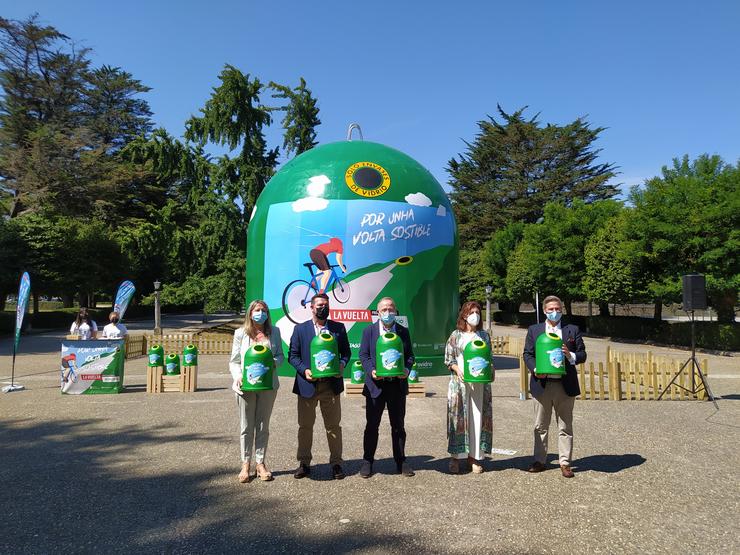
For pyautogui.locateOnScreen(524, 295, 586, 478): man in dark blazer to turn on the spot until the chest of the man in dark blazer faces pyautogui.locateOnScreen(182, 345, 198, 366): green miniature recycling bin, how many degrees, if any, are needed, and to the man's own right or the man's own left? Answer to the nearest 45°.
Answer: approximately 135° to the man's own right

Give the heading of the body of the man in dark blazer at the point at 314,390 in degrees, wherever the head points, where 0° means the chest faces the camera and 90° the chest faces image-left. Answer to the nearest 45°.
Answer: approximately 0°

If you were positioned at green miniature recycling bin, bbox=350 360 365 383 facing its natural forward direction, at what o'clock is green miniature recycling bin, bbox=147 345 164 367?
green miniature recycling bin, bbox=147 345 164 367 is roughly at 3 o'clock from green miniature recycling bin, bbox=350 360 365 383.

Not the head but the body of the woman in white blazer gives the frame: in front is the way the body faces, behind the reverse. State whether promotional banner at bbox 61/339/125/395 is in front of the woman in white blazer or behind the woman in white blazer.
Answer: behind

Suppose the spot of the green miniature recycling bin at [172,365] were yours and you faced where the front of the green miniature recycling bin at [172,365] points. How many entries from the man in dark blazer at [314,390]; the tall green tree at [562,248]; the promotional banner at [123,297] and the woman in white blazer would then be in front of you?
2
